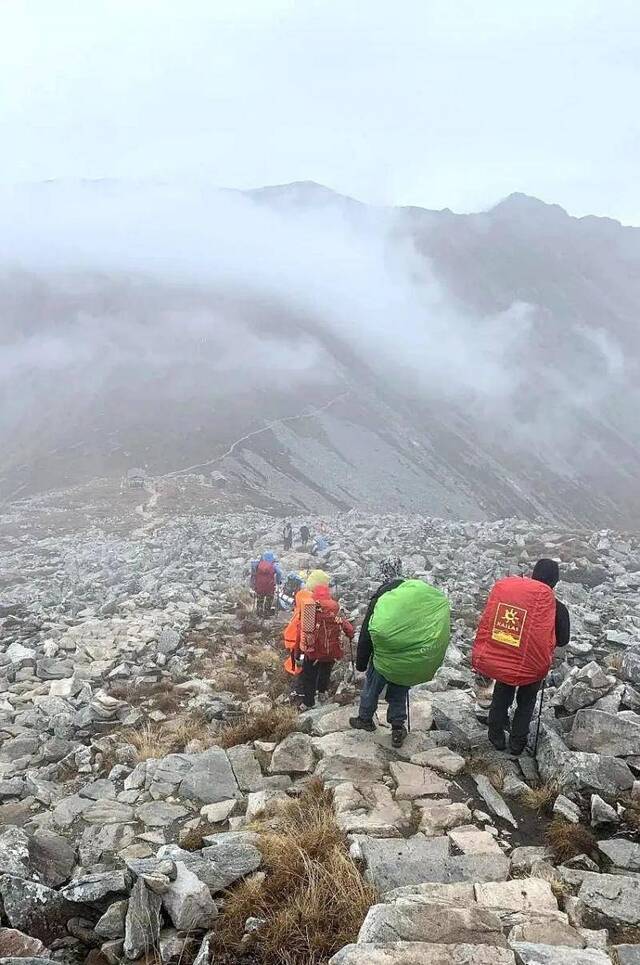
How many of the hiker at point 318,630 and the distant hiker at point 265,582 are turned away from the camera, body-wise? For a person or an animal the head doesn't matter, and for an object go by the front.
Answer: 2

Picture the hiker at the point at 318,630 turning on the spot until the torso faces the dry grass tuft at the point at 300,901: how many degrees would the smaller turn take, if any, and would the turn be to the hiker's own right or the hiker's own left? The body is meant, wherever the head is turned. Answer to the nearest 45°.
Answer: approximately 180°

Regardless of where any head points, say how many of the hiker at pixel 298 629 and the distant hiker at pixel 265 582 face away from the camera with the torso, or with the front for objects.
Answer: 2

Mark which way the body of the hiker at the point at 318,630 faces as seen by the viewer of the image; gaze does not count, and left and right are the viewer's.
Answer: facing away from the viewer

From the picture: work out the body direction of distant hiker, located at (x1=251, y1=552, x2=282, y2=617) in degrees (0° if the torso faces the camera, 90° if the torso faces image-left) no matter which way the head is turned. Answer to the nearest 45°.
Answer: approximately 180°

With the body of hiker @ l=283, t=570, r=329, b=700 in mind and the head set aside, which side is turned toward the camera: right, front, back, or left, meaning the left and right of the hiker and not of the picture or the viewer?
back

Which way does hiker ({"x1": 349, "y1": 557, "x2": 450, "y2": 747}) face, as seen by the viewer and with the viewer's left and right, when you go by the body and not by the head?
facing away from the viewer and to the left of the viewer

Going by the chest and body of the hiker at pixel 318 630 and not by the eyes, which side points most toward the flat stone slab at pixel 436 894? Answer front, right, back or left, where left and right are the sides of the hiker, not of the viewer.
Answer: back
